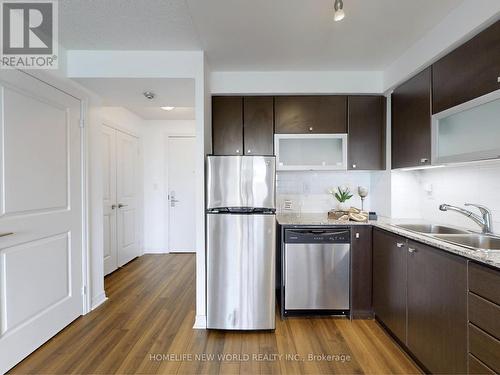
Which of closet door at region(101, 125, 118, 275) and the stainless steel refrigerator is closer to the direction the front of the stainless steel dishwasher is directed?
the stainless steel refrigerator

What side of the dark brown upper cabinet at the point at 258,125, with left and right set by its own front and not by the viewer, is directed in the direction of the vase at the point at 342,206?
left

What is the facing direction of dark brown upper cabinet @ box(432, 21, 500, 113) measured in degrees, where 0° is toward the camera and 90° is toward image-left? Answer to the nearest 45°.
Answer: approximately 45°

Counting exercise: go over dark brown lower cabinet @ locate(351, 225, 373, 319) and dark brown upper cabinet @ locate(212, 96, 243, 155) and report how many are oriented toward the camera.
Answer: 2

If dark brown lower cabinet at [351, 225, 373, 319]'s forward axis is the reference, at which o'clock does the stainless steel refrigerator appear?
The stainless steel refrigerator is roughly at 2 o'clock from the dark brown lower cabinet.

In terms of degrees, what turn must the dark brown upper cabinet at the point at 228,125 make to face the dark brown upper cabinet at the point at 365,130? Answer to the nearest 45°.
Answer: approximately 90° to its left
